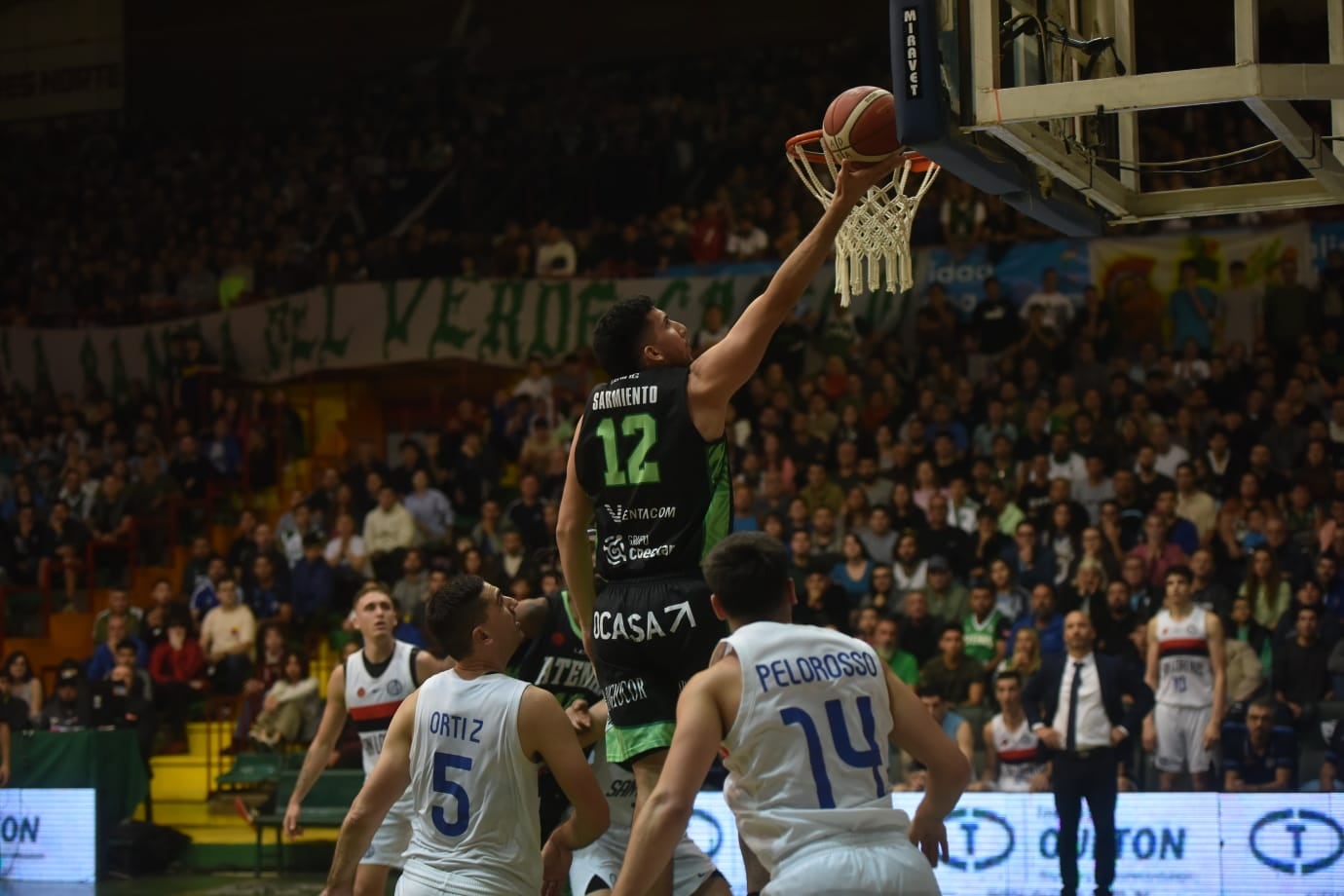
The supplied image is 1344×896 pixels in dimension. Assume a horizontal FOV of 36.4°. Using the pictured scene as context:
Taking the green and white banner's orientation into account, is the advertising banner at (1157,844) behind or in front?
in front

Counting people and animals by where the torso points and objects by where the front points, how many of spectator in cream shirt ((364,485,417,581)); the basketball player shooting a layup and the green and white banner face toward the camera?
2

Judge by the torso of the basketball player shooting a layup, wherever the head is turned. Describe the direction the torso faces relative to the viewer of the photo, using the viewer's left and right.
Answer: facing away from the viewer and to the right of the viewer

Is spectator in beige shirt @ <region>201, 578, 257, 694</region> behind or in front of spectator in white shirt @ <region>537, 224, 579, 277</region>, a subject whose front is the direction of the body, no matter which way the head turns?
in front

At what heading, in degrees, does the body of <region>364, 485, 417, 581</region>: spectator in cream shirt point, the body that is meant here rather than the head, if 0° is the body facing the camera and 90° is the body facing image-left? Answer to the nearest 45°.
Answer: approximately 0°

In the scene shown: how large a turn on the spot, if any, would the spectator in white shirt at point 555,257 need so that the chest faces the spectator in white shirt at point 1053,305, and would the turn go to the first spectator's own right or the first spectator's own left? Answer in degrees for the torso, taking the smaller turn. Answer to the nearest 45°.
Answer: approximately 45° to the first spectator's own left

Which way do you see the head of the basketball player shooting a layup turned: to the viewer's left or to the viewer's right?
to the viewer's right

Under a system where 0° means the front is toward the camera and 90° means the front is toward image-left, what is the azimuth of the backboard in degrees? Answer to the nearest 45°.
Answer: approximately 135°

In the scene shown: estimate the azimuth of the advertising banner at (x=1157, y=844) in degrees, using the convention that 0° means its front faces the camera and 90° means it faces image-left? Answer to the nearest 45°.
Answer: approximately 0°

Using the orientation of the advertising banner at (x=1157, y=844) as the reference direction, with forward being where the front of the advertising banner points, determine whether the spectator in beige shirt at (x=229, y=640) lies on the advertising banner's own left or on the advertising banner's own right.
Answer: on the advertising banner's own right

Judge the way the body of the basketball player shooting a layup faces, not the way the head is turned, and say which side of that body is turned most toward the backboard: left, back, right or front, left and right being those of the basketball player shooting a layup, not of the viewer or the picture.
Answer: front
